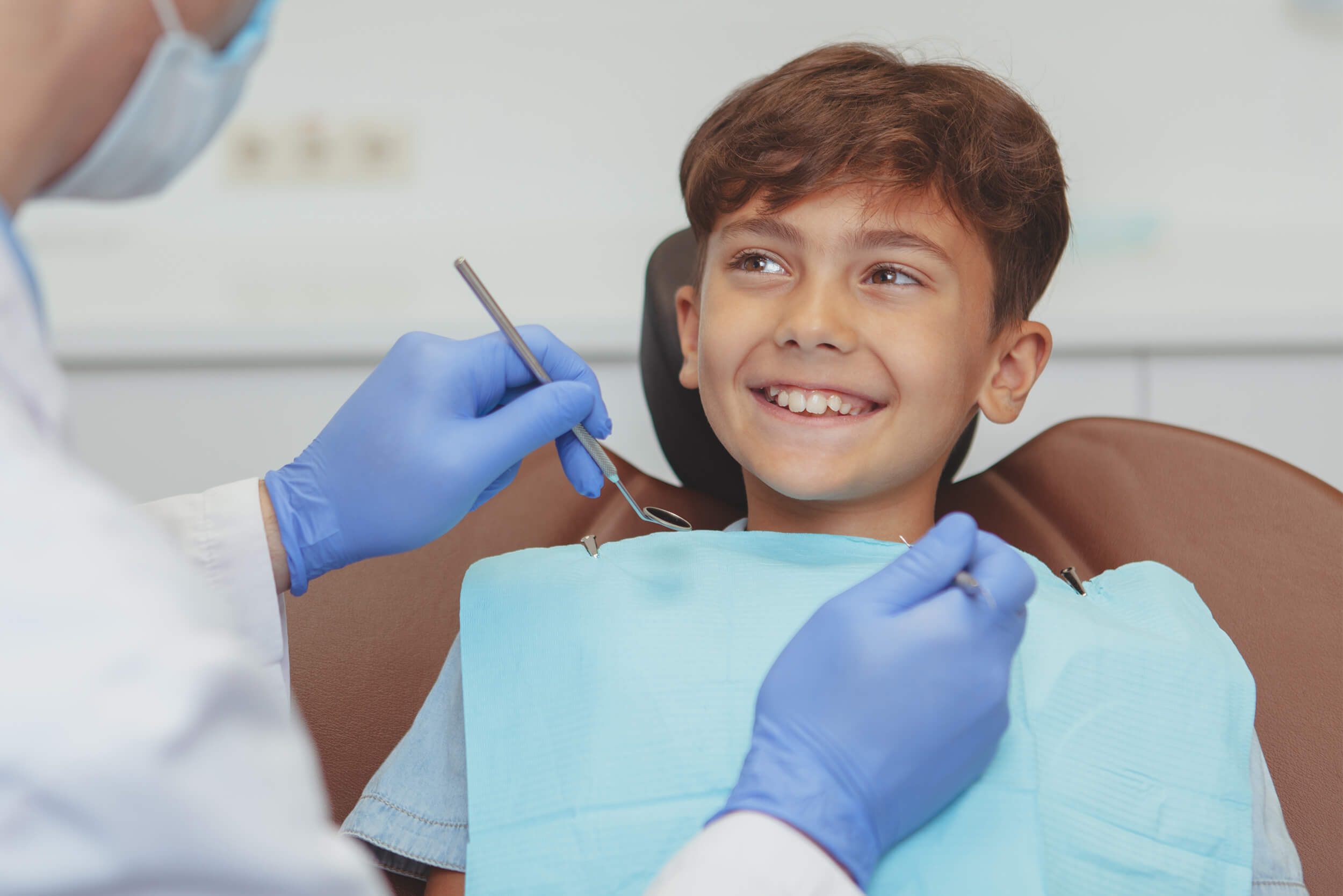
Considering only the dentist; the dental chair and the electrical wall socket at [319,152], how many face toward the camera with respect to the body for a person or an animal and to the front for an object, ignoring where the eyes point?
2

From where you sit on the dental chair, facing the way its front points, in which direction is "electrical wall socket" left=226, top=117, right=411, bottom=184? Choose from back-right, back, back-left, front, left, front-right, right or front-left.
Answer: back-right

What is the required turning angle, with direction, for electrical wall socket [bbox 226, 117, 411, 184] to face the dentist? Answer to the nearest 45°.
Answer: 0° — it already faces them

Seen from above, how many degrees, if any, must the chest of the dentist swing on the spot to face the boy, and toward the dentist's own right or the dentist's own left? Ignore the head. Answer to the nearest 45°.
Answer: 0° — they already face them

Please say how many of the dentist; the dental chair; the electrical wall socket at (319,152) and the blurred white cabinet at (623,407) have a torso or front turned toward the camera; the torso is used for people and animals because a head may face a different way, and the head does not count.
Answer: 3

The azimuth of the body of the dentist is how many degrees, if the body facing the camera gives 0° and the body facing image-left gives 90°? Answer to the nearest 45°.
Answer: approximately 225°
